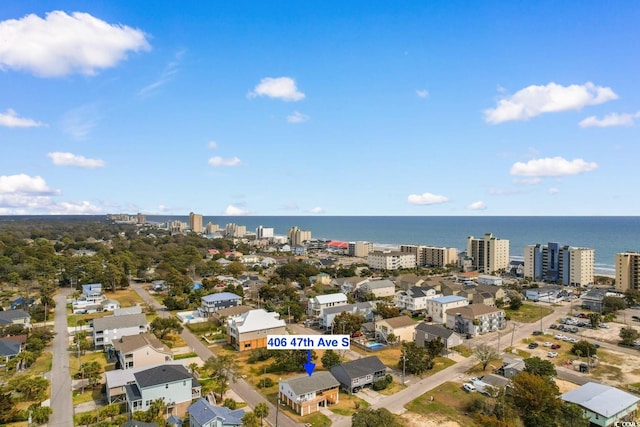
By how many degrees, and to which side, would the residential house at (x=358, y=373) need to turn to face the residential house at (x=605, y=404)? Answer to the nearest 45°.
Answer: approximately 45° to its left

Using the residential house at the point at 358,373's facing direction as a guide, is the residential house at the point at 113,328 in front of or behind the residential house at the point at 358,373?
behind

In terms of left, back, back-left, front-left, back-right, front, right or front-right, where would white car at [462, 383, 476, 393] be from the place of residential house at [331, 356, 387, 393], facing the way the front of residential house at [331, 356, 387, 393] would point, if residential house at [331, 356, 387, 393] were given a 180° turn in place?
back-right

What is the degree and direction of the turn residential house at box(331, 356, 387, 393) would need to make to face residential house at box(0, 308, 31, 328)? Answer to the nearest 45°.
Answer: approximately 135° to its right

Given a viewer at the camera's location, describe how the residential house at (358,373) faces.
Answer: facing the viewer and to the right of the viewer

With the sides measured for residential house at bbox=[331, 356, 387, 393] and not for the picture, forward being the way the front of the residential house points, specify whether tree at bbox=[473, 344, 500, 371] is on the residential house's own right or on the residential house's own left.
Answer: on the residential house's own left

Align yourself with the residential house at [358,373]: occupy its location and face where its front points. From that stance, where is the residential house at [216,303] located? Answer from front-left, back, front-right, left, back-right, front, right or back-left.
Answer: back

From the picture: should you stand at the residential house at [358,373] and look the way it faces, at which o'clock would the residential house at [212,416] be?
the residential house at [212,416] is roughly at 3 o'clock from the residential house at [358,373].

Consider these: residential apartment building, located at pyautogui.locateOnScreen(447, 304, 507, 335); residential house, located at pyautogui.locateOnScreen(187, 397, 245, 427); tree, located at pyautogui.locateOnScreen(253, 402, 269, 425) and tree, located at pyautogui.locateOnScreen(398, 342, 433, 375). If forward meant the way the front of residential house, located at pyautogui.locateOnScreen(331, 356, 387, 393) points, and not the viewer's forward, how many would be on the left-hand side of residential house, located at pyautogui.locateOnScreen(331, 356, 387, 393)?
2

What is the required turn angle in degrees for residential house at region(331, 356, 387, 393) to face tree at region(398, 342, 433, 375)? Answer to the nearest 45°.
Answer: approximately 90° to its left

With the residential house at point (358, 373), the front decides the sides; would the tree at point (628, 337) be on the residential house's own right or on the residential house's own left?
on the residential house's own left

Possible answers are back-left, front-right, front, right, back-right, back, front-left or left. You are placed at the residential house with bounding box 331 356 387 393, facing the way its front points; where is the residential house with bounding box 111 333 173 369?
back-right

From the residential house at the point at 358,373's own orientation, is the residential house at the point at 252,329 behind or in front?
behind

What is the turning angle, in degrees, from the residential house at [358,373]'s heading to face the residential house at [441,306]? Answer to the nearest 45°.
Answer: approximately 90° to its left

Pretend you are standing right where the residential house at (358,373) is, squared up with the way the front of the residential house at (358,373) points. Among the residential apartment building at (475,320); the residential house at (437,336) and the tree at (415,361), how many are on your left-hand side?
3

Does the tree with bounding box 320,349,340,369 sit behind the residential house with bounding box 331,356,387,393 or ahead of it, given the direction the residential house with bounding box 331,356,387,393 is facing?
behind

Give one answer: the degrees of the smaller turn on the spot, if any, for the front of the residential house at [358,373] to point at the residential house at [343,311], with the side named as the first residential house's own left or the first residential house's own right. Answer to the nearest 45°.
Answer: approximately 135° to the first residential house's own left
